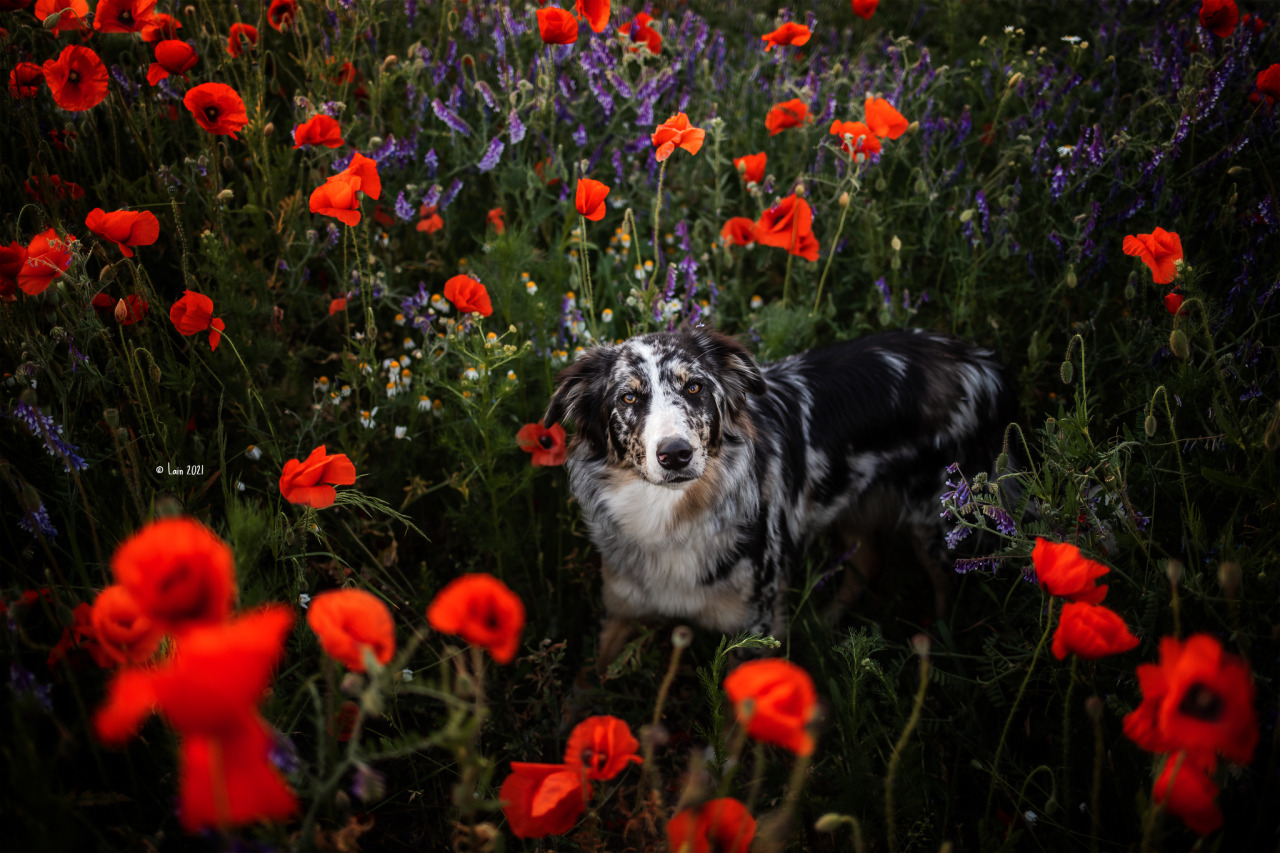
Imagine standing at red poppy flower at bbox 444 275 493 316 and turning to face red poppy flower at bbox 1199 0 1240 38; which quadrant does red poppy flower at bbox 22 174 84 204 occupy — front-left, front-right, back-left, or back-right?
back-left

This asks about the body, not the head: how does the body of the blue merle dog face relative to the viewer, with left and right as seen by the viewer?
facing the viewer and to the left of the viewer

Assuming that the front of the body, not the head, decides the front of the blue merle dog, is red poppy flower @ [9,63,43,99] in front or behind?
in front

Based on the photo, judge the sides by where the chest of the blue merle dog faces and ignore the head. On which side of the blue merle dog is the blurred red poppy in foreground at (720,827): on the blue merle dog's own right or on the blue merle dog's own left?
on the blue merle dog's own left
